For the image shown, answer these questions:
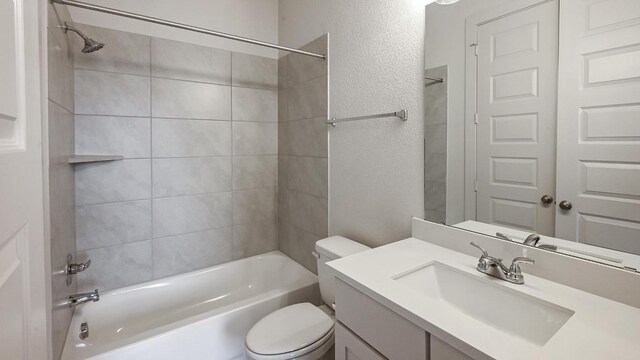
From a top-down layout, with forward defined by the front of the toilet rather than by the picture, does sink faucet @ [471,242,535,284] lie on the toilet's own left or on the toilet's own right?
on the toilet's own left

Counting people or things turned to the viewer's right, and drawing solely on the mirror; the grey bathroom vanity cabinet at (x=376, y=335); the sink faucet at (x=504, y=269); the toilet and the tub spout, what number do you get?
1

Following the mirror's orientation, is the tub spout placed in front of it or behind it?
in front

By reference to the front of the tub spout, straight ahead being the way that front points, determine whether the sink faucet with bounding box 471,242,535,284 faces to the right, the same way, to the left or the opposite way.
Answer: the opposite way

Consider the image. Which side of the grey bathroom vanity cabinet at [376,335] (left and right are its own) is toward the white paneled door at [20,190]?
front

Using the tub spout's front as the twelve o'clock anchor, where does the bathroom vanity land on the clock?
The bathroom vanity is roughly at 2 o'clock from the tub spout.

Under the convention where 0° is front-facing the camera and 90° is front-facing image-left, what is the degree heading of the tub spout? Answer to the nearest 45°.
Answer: approximately 270°

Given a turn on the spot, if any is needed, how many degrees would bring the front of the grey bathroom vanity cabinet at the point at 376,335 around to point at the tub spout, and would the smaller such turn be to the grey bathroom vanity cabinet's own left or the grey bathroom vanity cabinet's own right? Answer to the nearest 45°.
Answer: approximately 45° to the grey bathroom vanity cabinet's own right

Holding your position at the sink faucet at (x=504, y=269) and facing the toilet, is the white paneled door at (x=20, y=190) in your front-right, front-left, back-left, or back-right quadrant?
front-left

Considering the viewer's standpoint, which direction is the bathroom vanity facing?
facing the viewer and to the left of the viewer

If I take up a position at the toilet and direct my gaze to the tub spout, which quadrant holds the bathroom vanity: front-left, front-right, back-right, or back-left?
back-left

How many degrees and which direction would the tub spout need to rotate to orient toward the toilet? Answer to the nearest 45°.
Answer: approximately 45° to its right
